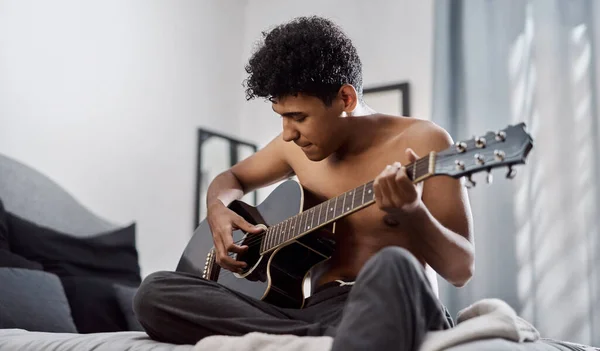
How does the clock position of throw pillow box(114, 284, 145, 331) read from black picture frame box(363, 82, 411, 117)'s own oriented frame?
The throw pillow is roughly at 12 o'clock from the black picture frame.

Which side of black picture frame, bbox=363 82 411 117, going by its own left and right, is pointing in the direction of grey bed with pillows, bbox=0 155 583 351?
front

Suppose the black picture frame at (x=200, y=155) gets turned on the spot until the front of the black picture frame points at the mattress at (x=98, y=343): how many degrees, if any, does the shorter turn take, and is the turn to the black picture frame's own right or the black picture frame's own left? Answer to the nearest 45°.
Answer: approximately 45° to the black picture frame's own right

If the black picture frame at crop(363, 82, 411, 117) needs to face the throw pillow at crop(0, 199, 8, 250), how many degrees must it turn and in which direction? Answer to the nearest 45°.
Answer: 0° — it already faces it

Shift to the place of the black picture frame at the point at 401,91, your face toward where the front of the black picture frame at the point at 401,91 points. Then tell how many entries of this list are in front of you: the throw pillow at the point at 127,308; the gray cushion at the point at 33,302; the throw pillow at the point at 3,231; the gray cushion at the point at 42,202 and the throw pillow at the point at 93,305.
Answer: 5

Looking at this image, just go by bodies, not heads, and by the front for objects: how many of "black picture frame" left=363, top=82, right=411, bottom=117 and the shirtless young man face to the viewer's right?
0

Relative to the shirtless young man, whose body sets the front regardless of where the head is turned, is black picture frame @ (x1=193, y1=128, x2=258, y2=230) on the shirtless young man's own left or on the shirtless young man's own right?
on the shirtless young man's own right

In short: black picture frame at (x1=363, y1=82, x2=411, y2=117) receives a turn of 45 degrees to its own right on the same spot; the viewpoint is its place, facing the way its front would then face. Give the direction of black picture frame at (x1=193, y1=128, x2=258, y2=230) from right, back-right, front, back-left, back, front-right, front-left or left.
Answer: front

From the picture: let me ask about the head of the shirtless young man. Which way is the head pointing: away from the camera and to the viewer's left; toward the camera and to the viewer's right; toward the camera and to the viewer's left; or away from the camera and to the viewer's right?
toward the camera and to the viewer's left

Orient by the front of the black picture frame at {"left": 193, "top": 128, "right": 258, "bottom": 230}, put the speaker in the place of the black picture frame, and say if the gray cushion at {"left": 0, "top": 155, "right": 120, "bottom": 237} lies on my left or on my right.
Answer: on my right

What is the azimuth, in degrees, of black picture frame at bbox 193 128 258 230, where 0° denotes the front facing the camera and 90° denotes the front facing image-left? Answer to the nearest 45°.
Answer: approximately 315°

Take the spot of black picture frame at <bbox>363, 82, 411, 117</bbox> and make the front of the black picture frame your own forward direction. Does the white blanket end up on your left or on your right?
on your left

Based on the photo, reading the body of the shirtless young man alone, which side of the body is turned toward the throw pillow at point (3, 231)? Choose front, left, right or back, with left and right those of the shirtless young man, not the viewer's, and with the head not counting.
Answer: right

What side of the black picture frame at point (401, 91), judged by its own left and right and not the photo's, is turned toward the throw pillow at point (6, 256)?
front

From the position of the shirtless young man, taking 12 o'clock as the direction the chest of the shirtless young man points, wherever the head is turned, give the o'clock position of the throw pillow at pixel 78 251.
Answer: The throw pillow is roughly at 3 o'clock from the shirtless young man.

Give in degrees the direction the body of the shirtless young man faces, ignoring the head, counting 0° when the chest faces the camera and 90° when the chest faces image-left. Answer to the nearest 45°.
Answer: approximately 45°
